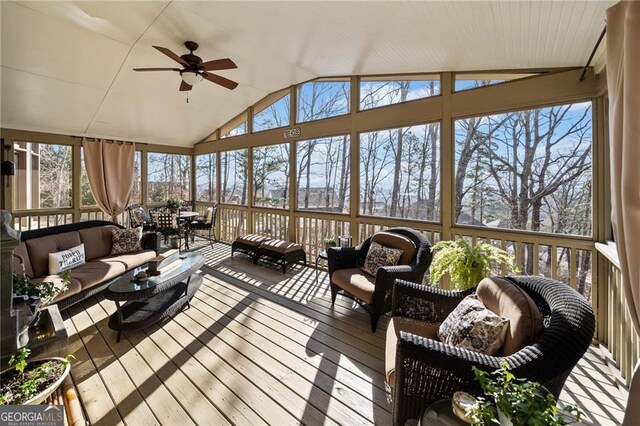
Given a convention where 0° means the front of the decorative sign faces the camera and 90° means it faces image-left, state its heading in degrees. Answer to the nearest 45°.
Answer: approximately 45°

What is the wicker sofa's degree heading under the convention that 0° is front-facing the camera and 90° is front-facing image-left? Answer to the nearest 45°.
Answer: approximately 315°

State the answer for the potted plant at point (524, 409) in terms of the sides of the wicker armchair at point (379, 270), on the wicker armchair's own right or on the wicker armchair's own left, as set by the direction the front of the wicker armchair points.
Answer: on the wicker armchair's own left

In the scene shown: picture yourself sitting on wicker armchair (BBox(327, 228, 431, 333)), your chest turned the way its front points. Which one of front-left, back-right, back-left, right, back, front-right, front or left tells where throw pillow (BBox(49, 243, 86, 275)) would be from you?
front-right

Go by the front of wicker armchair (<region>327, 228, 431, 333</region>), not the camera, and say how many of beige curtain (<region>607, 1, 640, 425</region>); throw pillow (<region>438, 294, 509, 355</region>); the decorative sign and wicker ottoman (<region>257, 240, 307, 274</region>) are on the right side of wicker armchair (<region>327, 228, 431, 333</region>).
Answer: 2

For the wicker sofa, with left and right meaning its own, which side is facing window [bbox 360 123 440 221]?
front

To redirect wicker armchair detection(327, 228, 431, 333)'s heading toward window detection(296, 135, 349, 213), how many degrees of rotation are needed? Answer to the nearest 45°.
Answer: approximately 90° to its right

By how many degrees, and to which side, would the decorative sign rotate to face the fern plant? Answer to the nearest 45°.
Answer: approximately 90° to its left

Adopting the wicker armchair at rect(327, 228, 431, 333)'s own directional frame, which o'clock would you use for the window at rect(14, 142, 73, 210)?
The window is roughly at 2 o'clock from the wicker armchair.

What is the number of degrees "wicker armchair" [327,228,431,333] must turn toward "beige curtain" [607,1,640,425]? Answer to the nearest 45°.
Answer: approximately 90° to its left

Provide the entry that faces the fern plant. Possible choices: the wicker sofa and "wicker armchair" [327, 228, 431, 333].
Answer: the wicker sofa

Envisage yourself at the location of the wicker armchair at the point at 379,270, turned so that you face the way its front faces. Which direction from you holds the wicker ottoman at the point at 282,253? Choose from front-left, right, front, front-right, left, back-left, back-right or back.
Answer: right

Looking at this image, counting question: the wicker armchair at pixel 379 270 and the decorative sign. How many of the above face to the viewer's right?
0

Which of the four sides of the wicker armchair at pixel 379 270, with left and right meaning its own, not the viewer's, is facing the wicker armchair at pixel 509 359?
left

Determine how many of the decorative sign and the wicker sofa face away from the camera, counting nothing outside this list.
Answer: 0
